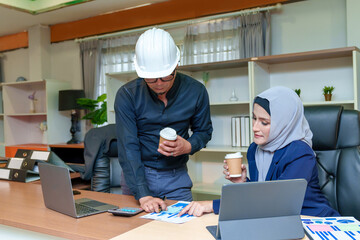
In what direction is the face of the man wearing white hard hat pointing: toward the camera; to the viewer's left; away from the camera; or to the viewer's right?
toward the camera

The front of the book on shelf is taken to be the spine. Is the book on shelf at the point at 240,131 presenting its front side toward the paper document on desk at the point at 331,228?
yes

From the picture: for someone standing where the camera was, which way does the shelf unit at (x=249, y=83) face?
facing the viewer and to the left of the viewer

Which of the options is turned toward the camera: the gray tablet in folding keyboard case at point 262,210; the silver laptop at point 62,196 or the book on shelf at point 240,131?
the book on shelf

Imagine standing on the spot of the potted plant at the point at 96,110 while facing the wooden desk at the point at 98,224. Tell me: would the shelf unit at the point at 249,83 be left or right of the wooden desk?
left

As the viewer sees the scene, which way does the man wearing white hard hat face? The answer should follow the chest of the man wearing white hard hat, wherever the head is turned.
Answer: toward the camera

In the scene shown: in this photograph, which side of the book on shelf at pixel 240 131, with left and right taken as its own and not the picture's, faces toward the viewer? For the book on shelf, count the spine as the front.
front

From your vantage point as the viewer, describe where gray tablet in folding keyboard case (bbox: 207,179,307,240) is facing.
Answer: facing away from the viewer

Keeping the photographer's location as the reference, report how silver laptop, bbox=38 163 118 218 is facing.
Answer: facing away from the viewer and to the right of the viewer

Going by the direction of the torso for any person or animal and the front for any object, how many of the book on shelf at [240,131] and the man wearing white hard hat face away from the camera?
0

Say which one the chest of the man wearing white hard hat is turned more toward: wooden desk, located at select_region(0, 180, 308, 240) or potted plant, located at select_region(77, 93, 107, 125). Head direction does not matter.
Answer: the wooden desk

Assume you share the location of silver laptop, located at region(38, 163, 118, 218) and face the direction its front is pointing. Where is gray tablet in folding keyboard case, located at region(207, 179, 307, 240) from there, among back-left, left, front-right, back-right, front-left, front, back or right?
right

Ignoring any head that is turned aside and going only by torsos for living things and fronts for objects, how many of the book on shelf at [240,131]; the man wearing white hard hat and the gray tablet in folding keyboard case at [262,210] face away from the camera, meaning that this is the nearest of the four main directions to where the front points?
1

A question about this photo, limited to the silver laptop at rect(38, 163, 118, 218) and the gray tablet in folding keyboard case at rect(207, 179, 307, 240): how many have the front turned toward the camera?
0

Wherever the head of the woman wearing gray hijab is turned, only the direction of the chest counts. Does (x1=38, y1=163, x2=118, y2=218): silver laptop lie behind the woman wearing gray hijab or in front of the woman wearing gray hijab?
in front
